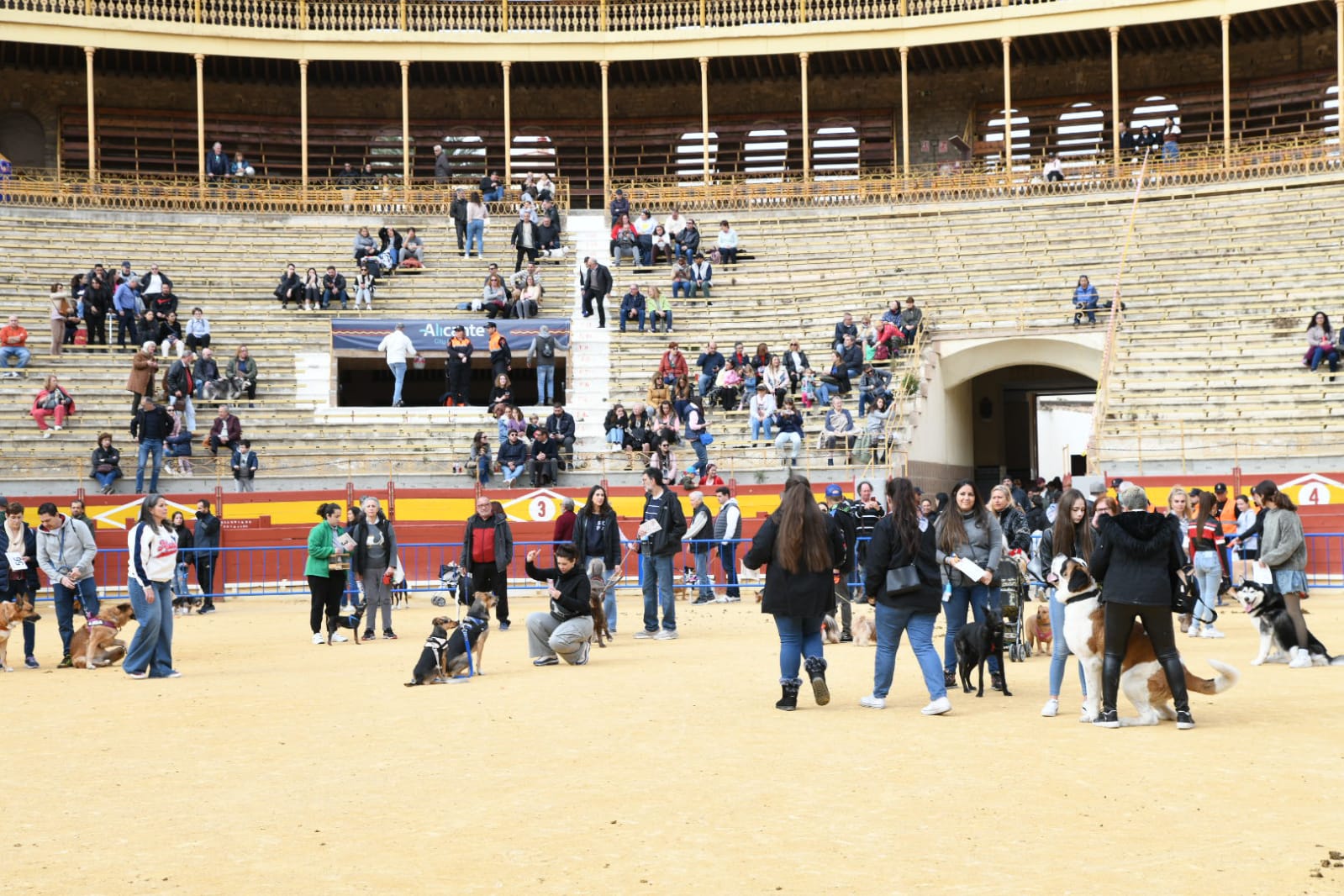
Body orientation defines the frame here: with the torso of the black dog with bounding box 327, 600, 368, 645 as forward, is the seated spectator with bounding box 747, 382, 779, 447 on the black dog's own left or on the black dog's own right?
on the black dog's own left

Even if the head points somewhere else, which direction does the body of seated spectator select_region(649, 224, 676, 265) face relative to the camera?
toward the camera

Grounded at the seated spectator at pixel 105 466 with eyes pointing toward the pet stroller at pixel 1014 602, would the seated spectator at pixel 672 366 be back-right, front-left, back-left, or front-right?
front-left

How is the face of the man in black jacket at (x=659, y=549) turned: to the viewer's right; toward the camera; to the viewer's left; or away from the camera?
to the viewer's left

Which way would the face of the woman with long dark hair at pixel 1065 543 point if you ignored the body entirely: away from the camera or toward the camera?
toward the camera

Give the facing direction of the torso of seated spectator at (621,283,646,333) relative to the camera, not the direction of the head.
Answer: toward the camera

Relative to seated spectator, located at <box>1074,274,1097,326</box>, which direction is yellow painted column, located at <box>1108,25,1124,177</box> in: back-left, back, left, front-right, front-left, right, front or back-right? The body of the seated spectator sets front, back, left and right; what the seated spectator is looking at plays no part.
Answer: back

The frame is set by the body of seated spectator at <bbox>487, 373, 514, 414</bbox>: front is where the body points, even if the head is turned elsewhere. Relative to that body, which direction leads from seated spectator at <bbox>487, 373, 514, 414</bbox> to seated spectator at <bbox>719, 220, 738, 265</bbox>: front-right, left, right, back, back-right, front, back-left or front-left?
back

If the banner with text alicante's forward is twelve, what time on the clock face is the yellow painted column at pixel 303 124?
The yellow painted column is roughly at 5 o'clock from the banner with text alicante.

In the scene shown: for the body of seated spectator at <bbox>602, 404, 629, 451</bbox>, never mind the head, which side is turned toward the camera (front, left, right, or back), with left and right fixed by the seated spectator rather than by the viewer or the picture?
front

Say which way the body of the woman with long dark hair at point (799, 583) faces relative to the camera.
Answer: away from the camera

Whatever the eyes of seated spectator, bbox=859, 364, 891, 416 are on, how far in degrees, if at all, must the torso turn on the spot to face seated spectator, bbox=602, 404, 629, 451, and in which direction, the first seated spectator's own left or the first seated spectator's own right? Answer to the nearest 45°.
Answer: approximately 45° to the first seated spectator's own right

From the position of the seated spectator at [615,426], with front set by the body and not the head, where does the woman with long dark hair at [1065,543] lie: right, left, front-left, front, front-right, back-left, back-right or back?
front
